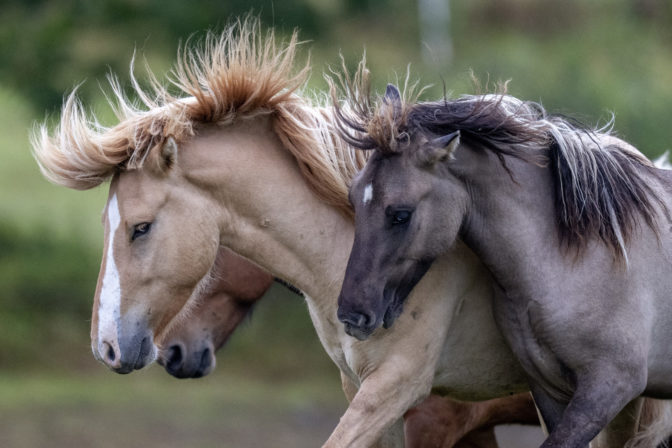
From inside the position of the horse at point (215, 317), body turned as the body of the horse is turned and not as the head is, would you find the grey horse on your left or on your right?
on your left

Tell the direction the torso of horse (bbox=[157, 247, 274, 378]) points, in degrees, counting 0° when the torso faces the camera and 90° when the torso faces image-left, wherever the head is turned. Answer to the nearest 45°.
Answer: approximately 45°
